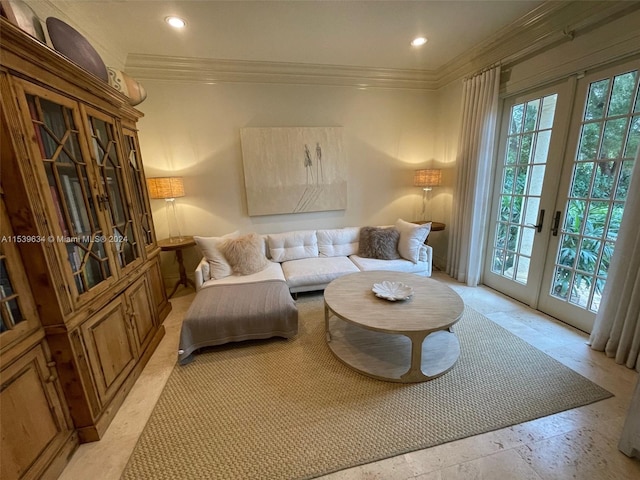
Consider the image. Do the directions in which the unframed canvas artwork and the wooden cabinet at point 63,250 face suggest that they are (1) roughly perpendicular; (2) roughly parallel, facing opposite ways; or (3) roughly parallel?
roughly perpendicular

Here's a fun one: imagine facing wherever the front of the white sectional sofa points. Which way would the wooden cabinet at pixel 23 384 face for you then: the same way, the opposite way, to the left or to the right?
to the left

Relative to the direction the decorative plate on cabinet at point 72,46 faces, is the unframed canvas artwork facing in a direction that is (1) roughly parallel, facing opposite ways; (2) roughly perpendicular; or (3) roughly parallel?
roughly perpendicular

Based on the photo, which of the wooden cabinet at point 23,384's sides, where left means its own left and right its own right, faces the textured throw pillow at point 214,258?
left

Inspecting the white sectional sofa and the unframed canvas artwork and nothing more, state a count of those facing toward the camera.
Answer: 2

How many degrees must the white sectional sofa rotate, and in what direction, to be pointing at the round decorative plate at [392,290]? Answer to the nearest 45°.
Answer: approximately 45° to its left

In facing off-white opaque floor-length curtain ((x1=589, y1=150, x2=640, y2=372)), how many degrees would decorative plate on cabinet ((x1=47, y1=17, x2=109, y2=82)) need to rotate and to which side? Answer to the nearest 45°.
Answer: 0° — it already faces it

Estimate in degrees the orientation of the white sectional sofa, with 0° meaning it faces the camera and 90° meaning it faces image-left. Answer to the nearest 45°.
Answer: approximately 0°

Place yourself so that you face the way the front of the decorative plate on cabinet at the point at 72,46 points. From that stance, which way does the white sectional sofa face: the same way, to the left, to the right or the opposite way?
to the right

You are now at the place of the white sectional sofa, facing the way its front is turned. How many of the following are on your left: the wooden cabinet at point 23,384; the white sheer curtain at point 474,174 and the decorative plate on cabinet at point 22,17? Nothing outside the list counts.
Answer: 1

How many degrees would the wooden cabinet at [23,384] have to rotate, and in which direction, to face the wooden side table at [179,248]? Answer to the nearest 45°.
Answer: approximately 90° to its left

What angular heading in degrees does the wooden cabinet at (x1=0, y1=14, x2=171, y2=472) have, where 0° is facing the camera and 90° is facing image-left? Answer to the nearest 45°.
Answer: approximately 315°

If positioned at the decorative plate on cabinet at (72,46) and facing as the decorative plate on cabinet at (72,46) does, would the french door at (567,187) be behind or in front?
in front
